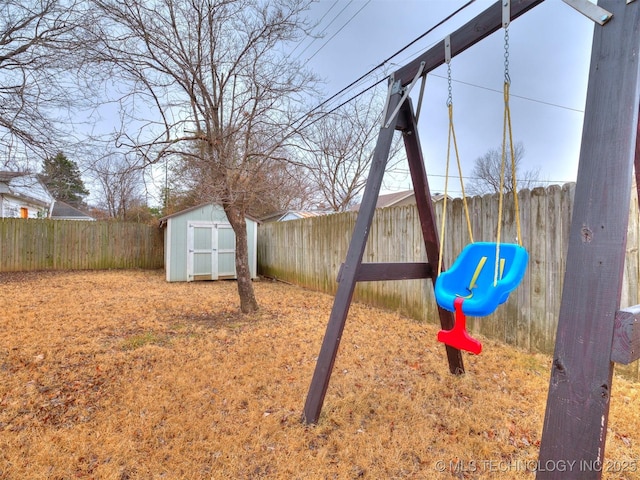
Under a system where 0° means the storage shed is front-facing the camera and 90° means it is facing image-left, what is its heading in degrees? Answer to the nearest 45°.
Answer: approximately 0°

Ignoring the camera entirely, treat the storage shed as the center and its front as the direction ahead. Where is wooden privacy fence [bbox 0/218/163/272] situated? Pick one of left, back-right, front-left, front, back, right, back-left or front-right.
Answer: back-right

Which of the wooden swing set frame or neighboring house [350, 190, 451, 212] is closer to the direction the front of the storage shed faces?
the wooden swing set frame

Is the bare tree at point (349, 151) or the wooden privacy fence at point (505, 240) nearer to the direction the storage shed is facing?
the wooden privacy fence

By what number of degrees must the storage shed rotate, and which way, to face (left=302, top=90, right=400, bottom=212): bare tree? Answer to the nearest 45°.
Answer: approximately 135° to its left

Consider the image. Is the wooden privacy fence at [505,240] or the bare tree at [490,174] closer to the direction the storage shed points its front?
the wooden privacy fence

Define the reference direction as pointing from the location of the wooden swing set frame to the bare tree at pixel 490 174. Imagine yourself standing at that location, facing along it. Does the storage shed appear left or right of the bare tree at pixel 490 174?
left

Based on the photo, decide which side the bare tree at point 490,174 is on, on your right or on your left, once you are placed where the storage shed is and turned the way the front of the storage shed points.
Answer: on your left

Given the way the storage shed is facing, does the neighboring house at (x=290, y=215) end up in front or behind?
behind
